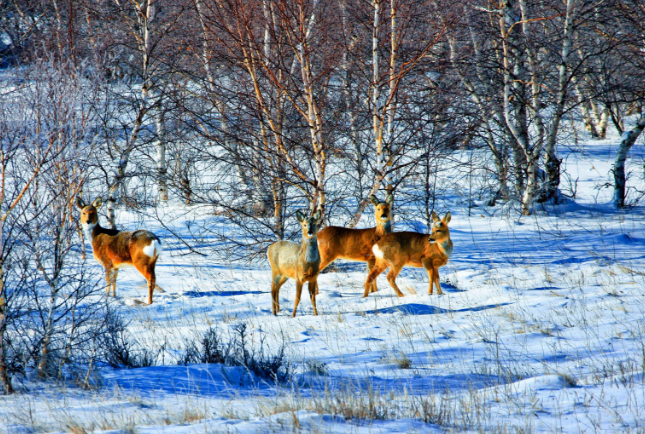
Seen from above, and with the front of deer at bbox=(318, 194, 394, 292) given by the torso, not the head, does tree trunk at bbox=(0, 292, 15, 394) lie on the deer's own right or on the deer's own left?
on the deer's own right

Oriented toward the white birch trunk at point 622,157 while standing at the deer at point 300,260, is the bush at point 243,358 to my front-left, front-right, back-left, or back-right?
back-right

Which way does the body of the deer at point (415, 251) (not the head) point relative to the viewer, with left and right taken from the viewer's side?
facing to the right of the viewer

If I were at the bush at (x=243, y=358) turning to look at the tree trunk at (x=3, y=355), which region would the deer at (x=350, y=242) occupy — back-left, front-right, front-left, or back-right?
back-right

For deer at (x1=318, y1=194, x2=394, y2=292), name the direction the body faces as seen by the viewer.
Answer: to the viewer's right

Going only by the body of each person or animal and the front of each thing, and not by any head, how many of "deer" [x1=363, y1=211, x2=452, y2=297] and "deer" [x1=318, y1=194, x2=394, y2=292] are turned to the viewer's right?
2

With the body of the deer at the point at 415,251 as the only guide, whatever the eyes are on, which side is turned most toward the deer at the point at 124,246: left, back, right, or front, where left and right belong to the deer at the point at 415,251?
back

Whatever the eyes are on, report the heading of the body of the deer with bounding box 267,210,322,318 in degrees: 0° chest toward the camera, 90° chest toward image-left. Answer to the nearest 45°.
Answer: approximately 315°
